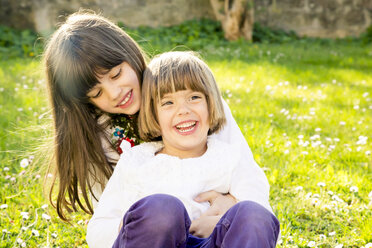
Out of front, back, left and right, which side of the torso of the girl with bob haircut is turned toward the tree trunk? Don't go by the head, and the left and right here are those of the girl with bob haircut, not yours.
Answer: back

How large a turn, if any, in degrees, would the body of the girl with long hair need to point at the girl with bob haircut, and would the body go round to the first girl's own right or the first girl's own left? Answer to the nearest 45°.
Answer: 0° — they already face them

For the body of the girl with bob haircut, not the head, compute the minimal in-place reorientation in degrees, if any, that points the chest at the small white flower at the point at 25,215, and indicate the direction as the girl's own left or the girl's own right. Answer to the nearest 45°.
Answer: approximately 135° to the girl's own right

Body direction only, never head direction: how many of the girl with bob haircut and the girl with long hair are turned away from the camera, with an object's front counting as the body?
0

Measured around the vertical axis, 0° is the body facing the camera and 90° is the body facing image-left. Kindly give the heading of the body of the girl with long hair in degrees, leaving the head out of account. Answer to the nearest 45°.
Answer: approximately 315°

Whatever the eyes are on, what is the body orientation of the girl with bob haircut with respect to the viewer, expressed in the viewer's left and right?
facing the viewer

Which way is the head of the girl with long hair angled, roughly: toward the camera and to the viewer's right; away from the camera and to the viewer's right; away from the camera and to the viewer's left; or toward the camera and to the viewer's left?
toward the camera and to the viewer's right
